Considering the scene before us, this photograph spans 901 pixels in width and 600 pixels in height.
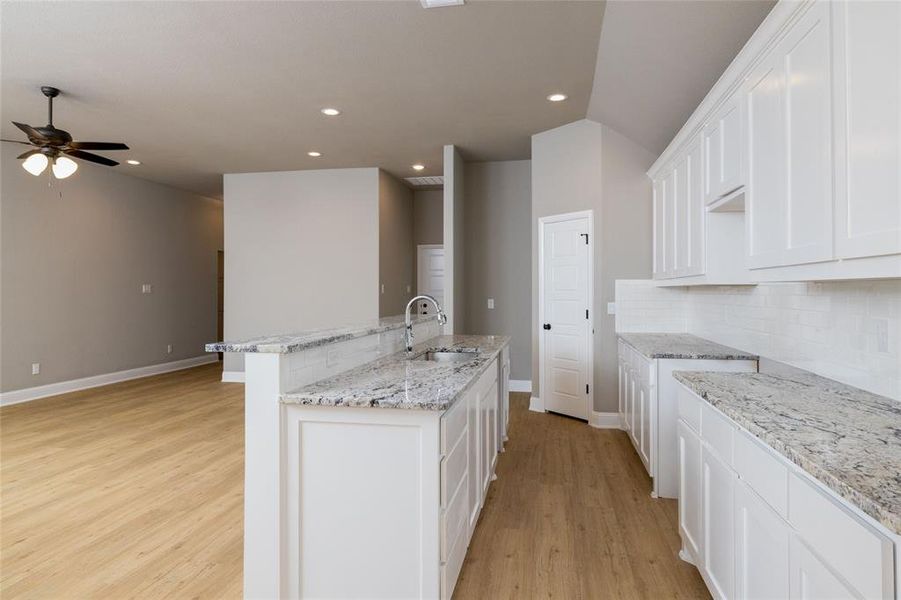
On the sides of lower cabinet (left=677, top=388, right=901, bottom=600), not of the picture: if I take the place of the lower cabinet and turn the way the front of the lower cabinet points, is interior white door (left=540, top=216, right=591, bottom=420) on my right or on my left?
on my right

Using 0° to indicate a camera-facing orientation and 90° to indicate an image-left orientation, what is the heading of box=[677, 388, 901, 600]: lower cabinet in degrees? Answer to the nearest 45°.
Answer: approximately 45°

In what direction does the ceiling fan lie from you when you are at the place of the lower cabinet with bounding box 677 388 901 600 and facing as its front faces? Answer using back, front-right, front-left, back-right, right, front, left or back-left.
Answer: front-right

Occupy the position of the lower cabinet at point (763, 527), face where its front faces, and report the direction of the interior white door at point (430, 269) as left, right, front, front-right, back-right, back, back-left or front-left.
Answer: right

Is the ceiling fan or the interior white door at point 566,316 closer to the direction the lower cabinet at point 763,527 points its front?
the ceiling fan
